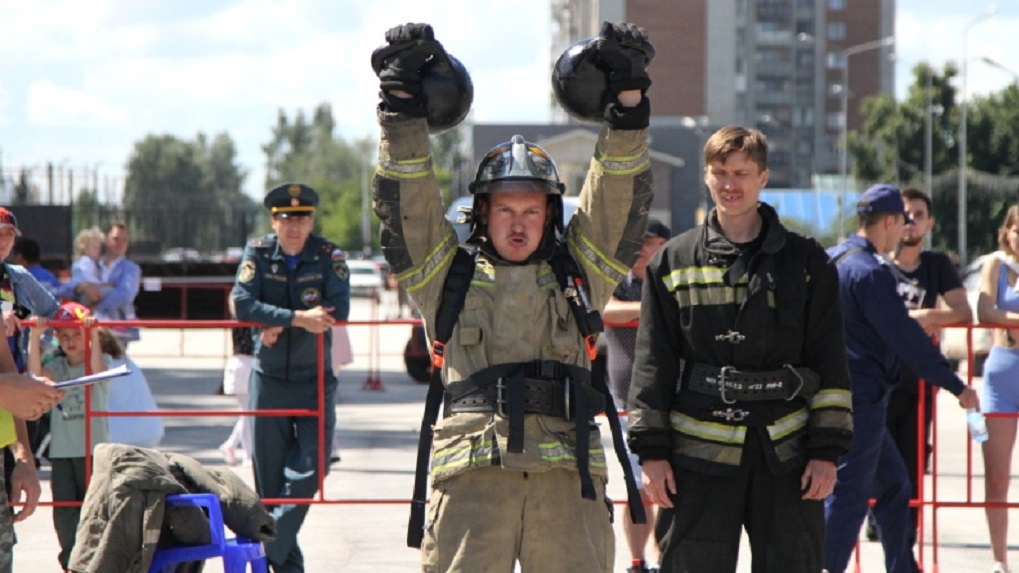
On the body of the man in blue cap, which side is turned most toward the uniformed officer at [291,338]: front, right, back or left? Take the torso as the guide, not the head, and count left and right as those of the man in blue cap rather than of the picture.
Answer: back

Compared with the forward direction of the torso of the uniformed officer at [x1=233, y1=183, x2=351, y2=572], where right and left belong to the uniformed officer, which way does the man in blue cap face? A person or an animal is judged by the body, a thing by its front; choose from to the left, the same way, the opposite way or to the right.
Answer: to the left

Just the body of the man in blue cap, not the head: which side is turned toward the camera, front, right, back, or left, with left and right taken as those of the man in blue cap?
right

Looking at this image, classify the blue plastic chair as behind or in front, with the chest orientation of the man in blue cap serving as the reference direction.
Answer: behind

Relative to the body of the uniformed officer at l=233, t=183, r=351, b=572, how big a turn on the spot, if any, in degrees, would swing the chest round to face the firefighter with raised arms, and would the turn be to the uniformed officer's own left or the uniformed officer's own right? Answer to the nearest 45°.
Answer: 0° — they already face them

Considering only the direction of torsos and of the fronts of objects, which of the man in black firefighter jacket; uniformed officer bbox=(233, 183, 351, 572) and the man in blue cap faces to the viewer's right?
the man in blue cap

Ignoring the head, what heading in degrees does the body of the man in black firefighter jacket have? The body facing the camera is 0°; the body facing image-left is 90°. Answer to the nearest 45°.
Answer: approximately 0°

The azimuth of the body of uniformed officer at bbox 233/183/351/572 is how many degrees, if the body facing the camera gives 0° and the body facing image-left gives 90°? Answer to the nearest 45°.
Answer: approximately 0°
